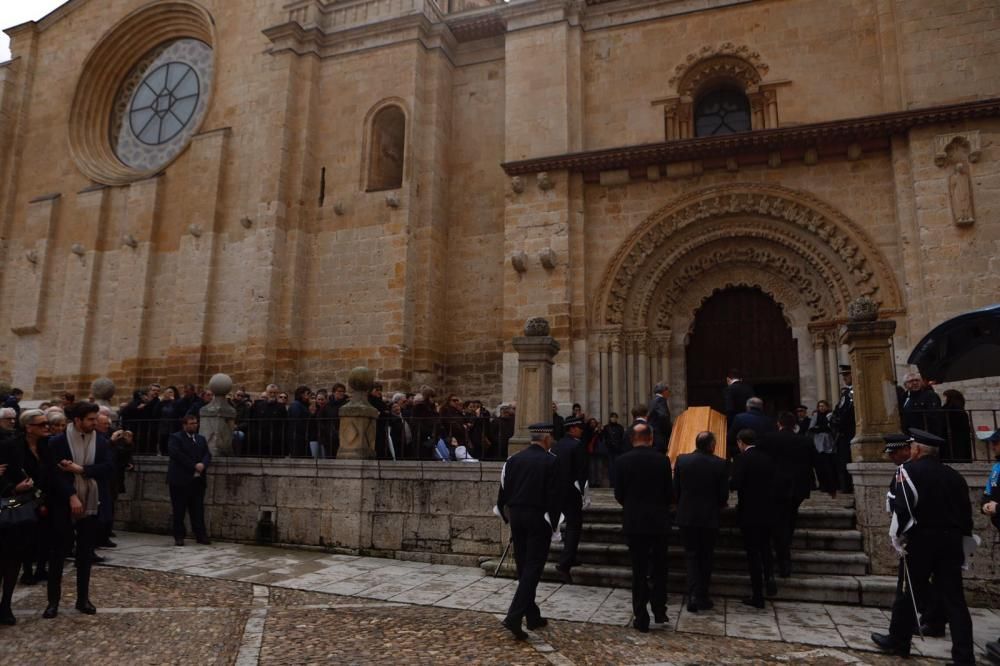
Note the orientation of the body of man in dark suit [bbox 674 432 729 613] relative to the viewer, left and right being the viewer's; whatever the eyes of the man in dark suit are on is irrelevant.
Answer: facing away from the viewer

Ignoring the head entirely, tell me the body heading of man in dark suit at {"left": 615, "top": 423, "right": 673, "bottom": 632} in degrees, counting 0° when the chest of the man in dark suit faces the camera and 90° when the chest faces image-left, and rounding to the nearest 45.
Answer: approximately 180°

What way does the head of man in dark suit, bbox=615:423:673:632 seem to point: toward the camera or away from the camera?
away from the camera

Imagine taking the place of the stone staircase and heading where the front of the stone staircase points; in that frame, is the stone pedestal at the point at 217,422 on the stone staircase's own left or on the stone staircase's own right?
on the stone staircase's own right

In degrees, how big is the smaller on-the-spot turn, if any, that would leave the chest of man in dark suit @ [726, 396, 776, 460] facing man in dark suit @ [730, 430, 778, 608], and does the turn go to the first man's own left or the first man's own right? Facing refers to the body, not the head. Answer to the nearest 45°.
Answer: approximately 180°

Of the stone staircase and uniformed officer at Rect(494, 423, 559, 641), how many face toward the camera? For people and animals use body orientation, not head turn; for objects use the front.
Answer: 1

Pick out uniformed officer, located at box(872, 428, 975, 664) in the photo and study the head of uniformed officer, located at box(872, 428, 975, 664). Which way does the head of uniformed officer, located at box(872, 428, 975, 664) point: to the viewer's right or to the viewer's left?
to the viewer's left

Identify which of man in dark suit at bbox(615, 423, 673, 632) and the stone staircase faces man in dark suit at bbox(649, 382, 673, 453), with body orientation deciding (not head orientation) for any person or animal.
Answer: man in dark suit at bbox(615, 423, 673, 632)

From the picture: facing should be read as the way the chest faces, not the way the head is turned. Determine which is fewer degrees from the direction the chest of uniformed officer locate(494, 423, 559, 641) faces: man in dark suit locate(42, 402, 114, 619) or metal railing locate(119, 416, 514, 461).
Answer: the metal railing
